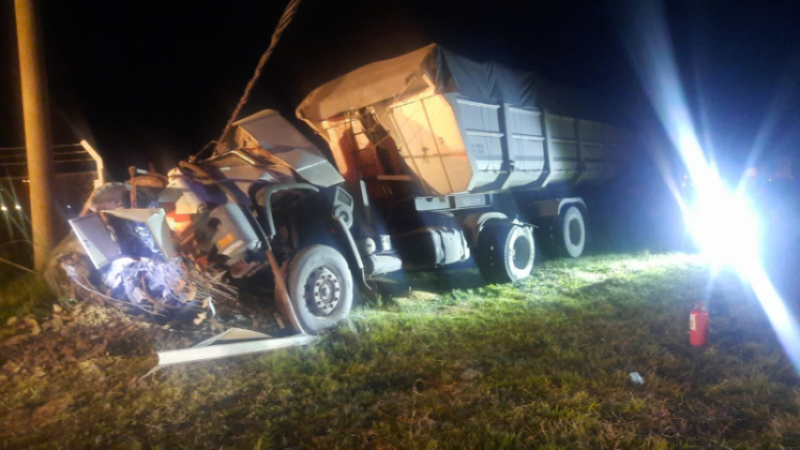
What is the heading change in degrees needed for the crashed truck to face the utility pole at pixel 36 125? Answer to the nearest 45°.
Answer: approximately 45° to its right

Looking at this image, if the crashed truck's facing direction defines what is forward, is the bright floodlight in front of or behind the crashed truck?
behind

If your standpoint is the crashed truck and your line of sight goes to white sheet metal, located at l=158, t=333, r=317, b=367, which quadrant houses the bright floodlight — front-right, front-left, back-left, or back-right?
back-left

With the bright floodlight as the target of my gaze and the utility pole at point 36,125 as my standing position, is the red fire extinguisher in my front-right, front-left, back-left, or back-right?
front-right

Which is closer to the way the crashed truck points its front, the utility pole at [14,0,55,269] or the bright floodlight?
the utility pole

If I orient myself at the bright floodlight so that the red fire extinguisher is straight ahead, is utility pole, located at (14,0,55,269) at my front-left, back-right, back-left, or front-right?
front-right

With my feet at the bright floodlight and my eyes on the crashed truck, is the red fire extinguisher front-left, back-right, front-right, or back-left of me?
front-left

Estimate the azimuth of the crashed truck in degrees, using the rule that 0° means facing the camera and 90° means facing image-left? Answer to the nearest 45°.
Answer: approximately 45°

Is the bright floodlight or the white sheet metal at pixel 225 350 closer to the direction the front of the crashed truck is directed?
the white sheet metal

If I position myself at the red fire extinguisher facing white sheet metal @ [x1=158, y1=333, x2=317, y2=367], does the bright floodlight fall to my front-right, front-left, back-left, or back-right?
back-right

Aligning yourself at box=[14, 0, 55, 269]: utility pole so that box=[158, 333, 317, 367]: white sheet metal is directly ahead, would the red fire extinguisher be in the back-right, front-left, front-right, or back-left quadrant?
front-left

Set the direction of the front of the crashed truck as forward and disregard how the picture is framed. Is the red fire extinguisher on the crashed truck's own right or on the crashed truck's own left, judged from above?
on the crashed truck's own left

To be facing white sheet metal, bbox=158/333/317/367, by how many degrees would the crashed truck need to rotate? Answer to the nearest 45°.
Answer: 0° — it already faces it

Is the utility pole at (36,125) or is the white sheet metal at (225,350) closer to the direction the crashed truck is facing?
the white sheet metal

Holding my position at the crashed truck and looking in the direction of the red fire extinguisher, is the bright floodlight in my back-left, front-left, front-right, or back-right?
front-left
